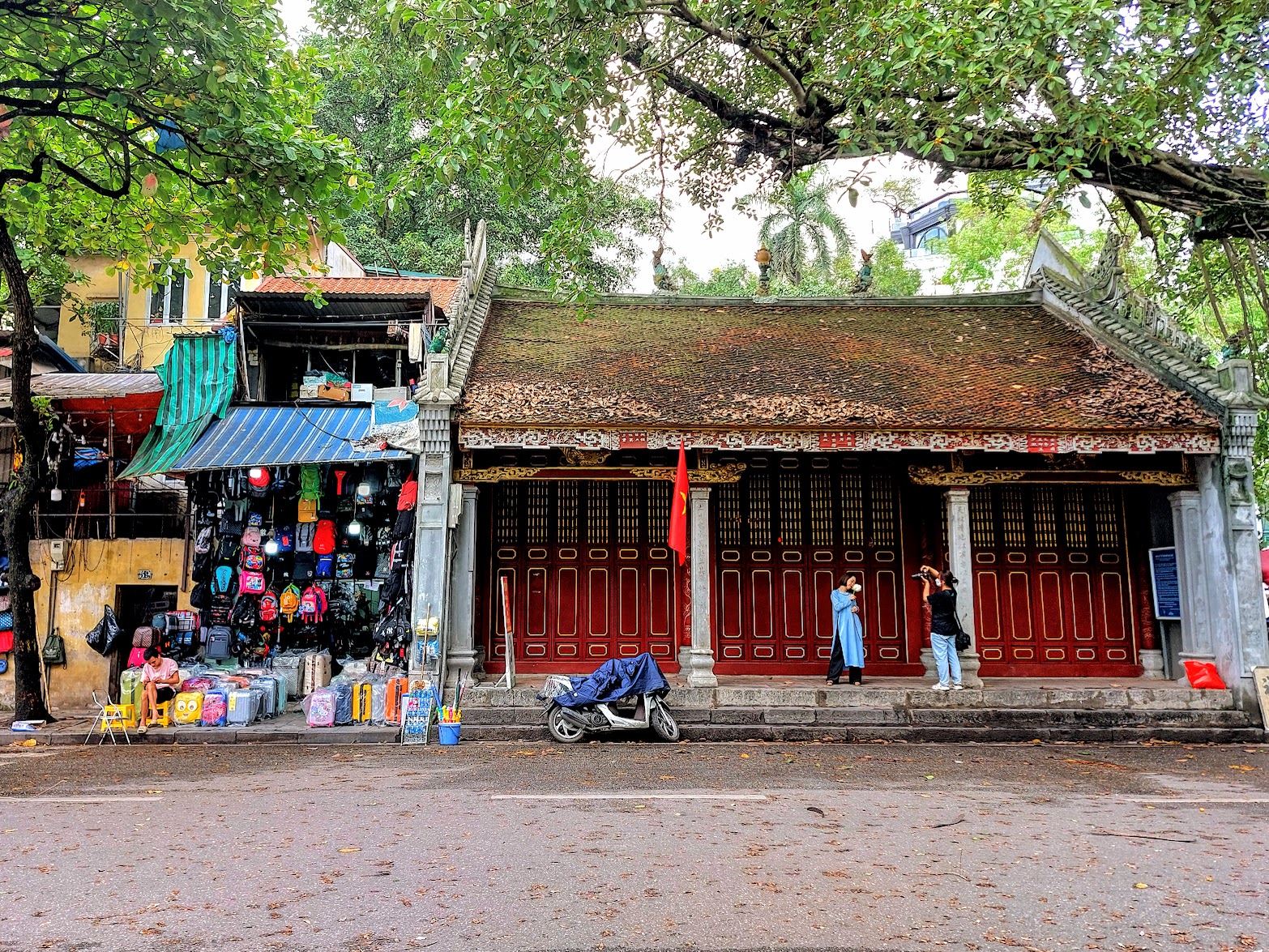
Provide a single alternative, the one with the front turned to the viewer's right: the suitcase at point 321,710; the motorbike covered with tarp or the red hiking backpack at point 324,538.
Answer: the motorbike covered with tarp

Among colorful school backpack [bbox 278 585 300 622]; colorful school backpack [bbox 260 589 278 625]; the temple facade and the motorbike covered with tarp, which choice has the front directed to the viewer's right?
the motorbike covered with tarp

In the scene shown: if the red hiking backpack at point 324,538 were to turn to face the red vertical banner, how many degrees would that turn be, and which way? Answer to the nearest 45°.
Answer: approximately 45° to its left

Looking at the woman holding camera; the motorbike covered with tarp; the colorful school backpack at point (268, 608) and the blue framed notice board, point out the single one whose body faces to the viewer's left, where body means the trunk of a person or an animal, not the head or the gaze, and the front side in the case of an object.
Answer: the woman holding camera

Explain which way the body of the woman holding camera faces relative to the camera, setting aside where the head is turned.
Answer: to the viewer's left

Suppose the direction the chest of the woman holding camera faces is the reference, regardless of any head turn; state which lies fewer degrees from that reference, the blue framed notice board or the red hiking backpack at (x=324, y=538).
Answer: the red hiking backpack

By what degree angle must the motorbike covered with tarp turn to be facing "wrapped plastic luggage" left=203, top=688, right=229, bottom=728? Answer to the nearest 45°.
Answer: approximately 180°

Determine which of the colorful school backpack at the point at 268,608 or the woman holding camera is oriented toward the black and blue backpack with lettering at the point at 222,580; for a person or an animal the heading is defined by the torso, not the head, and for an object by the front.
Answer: the woman holding camera

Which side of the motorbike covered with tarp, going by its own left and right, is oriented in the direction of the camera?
right
